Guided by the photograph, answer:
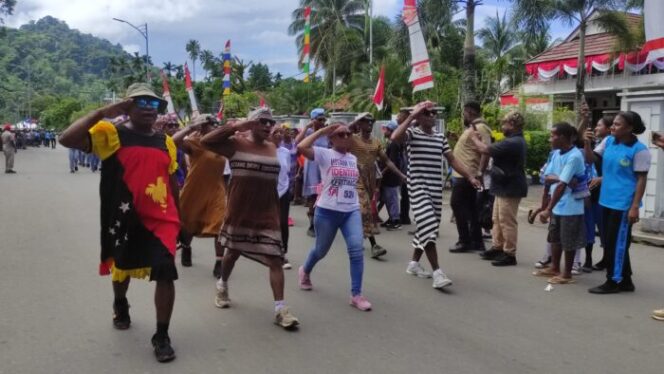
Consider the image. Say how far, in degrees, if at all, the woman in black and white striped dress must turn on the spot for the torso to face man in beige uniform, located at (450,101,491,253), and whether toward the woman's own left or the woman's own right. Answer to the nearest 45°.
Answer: approximately 135° to the woman's own left

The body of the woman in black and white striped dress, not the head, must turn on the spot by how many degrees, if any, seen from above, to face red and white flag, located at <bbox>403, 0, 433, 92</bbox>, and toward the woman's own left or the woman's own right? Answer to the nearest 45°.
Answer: approximately 135° to the woman's own left

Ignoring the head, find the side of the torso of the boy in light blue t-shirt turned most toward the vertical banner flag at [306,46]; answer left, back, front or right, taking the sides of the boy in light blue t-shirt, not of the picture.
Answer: right

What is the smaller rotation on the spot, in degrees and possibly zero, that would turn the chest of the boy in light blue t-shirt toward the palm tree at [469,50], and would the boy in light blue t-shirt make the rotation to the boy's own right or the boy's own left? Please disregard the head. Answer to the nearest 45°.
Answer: approximately 135° to the boy's own right

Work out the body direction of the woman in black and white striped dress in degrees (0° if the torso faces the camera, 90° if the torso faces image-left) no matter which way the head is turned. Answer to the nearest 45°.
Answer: approximately 315°

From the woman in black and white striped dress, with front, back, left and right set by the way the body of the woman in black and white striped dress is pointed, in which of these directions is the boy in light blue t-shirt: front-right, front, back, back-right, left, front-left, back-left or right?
front-left

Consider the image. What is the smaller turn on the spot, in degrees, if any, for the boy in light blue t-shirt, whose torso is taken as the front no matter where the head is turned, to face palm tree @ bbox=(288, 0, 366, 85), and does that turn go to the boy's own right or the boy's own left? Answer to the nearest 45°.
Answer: approximately 90° to the boy's own right

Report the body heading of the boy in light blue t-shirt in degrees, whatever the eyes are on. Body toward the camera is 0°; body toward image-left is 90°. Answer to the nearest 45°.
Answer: approximately 45°

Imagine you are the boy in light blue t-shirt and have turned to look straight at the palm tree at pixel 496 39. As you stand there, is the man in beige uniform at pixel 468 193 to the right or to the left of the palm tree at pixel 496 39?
left

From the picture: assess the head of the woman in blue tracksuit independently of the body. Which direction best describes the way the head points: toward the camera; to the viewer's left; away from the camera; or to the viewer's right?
to the viewer's left

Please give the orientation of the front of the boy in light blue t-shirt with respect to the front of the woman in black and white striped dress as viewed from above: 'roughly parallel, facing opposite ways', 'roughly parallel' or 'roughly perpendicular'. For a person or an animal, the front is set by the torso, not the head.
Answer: roughly perpendicular

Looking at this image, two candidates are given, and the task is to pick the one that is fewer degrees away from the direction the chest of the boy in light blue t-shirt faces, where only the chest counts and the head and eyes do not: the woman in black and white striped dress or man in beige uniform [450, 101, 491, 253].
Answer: the woman in black and white striped dress

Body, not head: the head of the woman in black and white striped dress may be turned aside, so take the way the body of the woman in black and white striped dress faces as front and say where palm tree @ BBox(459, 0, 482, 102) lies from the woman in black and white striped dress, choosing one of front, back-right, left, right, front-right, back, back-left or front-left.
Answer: back-left
